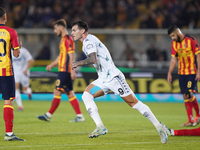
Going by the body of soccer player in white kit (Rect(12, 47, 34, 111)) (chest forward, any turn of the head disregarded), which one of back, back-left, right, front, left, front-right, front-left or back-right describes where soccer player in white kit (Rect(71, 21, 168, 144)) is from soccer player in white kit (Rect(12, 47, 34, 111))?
front-left

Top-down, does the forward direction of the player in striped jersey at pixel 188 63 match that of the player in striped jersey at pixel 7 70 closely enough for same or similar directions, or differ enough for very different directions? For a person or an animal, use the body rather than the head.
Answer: very different directions

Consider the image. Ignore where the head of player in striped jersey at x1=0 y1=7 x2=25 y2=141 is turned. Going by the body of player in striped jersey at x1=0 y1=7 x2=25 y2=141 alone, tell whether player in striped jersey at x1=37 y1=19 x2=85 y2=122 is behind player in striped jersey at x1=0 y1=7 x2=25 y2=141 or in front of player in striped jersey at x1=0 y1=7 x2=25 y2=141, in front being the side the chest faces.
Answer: in front

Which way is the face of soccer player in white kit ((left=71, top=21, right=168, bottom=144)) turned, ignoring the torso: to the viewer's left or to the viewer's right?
to the viewer's left

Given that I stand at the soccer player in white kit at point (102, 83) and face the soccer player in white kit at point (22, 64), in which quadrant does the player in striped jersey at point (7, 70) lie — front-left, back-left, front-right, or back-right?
front-left

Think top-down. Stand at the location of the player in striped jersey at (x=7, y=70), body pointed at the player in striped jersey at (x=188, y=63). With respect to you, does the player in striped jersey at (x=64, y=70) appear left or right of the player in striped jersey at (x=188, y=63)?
left

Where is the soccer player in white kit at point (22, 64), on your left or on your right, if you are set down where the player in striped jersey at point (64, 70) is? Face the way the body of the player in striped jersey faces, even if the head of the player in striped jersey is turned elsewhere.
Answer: on your right

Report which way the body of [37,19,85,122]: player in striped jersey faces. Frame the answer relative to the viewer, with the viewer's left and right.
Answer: facing to the left of the viewer

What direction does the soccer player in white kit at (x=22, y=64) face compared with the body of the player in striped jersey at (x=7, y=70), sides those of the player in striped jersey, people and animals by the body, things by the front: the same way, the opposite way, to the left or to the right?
the opposite way

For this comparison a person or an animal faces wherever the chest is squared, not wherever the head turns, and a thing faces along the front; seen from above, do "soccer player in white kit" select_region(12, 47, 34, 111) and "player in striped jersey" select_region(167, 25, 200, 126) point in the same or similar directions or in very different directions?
same or similar directions

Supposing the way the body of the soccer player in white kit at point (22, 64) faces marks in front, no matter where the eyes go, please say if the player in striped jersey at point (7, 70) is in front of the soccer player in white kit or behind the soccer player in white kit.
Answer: in front
